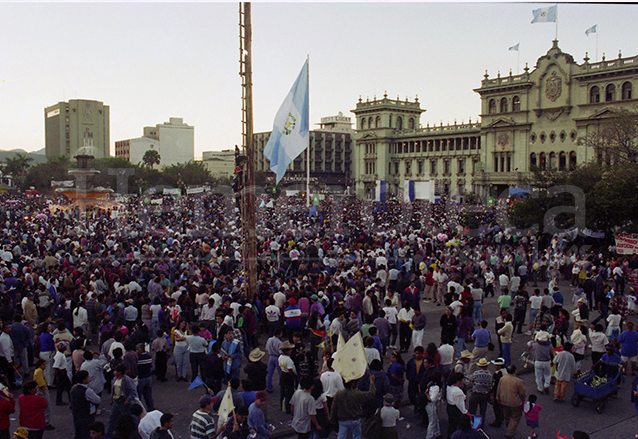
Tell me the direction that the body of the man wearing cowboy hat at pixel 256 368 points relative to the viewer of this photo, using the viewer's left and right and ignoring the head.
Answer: facing away from the viewer

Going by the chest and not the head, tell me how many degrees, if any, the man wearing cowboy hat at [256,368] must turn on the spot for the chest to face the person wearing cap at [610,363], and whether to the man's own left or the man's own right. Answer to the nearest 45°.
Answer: approximately 90° to the man's own right

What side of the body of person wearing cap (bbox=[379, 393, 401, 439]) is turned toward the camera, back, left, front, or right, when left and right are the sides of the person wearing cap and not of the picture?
back

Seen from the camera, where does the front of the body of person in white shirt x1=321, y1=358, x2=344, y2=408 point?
away from the camera

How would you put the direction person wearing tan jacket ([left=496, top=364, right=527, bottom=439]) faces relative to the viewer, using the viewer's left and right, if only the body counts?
facing away from the viewer

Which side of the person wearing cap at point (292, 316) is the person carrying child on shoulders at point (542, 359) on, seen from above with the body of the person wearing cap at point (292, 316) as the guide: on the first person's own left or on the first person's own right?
on the first person's own right

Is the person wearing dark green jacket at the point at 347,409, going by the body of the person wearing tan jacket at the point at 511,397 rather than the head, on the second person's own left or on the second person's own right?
on the second person's own left
